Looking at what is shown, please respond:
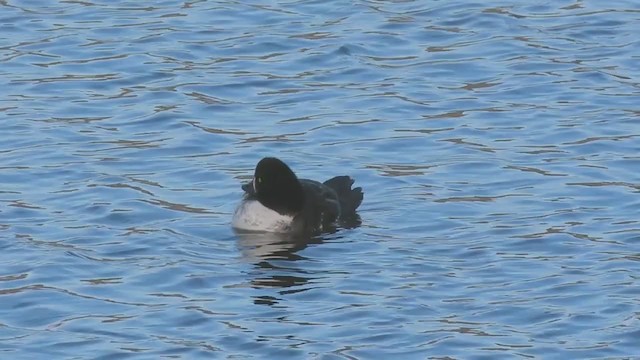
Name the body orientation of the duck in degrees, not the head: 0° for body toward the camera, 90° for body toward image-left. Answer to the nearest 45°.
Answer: approximately 45°
